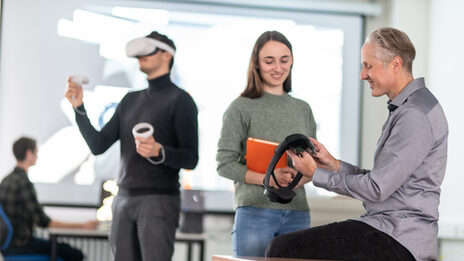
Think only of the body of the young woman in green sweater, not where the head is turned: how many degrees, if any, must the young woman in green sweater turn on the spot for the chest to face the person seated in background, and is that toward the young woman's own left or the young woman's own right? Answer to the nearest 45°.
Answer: approximately 180°

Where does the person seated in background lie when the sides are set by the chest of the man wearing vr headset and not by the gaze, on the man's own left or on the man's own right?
on the man's own right

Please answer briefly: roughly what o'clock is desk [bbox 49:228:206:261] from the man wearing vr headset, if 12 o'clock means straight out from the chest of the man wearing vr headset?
The desk is roughly at 4 o'clock from the man wearing vr headset.

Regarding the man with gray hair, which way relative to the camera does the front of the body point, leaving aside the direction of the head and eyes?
to the viewer's left

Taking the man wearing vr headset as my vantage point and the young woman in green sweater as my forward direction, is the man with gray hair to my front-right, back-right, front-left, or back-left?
front-right

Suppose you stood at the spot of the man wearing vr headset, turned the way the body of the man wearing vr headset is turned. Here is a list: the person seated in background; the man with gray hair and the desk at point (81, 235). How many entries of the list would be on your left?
1

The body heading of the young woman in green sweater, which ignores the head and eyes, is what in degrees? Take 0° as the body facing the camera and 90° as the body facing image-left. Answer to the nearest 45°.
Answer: approximately 315°

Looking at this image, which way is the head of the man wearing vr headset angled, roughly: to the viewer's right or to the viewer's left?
to the viewer's left

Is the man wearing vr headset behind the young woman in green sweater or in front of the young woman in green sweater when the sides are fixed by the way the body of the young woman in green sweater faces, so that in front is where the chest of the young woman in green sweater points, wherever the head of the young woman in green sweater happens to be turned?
behind

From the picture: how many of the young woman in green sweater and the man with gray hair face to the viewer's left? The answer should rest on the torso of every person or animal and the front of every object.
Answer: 1

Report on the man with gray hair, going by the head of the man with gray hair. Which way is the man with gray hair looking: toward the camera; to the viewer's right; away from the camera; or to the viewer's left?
to the viewer's left

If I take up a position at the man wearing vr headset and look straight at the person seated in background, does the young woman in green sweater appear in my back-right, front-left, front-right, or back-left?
back-right

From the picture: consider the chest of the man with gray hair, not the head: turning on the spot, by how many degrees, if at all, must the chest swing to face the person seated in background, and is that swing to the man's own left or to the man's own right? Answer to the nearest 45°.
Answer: approximately 45° to the man's own right

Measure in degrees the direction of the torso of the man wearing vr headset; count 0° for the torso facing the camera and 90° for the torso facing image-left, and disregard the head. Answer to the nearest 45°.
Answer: approximately 45°

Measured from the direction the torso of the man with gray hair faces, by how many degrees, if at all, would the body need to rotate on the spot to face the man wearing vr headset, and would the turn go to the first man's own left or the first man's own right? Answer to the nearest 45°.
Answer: approximately 45° to the first man's own right

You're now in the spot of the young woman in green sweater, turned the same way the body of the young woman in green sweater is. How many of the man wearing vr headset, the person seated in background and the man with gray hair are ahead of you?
1

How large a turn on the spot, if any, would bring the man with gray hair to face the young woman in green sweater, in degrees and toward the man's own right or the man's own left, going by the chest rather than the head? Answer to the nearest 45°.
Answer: approximately 45° to the man's own right
